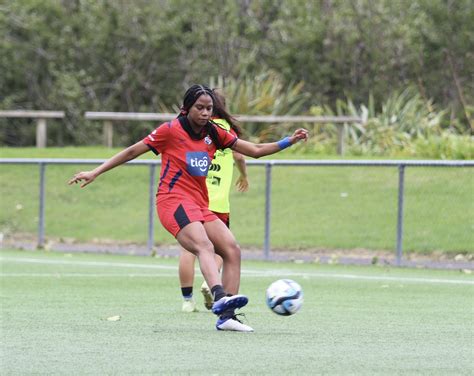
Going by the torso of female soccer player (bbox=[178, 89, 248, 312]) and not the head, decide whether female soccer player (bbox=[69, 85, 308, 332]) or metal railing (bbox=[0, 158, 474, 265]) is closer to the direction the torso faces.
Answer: the female soccer player

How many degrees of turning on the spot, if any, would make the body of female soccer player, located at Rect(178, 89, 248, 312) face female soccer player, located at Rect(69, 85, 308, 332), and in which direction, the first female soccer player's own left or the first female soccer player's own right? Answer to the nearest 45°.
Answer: approximately 45° to the first female soccer player's own left

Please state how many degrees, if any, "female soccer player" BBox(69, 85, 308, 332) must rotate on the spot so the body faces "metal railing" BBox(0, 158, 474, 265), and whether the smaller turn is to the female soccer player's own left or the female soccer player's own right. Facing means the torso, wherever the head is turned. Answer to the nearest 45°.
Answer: approximately 135° to the female soccer player's own left

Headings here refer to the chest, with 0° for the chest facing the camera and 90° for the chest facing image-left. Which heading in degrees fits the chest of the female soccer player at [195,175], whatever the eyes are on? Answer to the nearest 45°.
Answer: approximately 315°

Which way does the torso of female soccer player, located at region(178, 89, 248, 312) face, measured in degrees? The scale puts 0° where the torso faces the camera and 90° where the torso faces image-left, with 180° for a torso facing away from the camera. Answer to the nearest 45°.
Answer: approximately 45°
